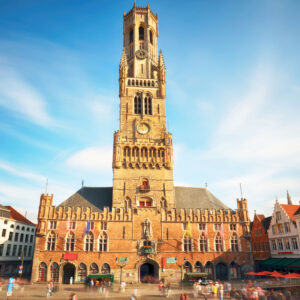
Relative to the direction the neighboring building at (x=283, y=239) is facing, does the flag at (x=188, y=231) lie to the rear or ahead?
ahead

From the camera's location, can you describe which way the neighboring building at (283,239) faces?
facing the viewer and to the left of the viewer
